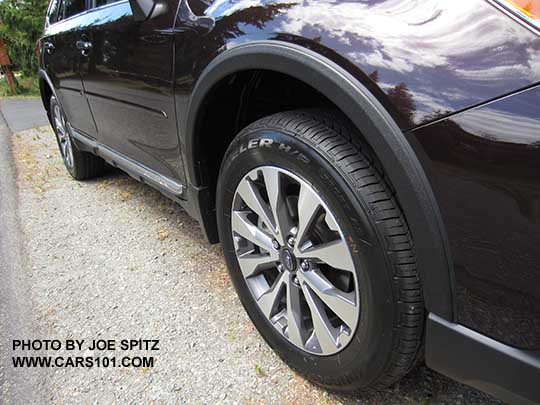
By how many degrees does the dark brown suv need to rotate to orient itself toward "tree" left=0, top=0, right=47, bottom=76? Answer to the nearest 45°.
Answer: approximately 180°

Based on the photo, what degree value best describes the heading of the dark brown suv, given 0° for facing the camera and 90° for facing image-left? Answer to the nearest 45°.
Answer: approximately 315°
